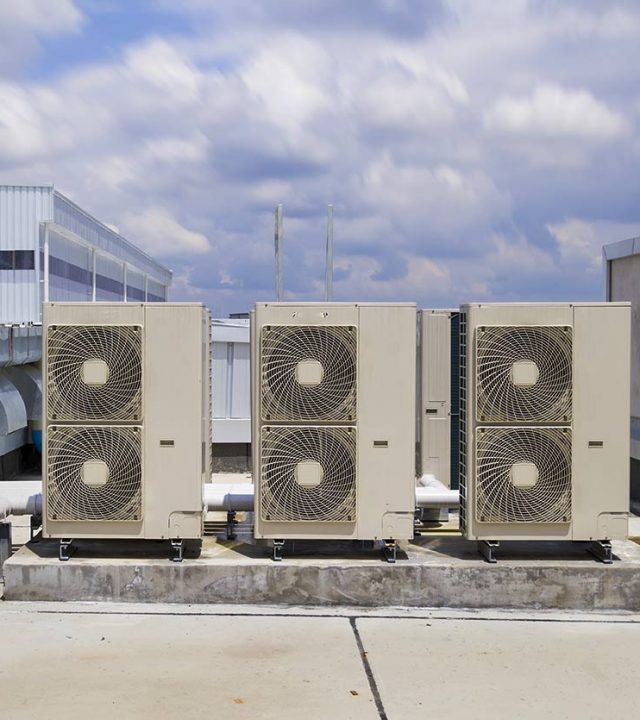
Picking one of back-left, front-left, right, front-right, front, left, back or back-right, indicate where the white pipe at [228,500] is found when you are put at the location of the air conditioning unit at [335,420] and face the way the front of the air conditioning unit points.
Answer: back-right

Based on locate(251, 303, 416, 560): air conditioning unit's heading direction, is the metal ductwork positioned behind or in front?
behind

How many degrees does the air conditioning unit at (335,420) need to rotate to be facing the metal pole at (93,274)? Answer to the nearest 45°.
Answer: approximately 180°

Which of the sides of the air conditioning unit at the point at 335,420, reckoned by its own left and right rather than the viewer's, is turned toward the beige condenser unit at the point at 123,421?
right

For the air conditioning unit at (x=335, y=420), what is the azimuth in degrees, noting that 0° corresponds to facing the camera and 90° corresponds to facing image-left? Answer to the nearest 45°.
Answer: approximately 0°

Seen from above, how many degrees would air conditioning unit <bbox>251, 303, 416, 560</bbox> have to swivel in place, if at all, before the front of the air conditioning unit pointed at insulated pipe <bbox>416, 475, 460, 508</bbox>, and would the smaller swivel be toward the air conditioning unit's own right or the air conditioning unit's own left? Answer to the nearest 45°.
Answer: approximately 135° to the air conditioning unit's own left

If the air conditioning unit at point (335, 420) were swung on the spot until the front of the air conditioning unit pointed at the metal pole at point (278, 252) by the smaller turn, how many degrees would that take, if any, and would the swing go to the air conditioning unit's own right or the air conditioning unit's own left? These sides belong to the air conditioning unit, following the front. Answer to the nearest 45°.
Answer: approximately 180°

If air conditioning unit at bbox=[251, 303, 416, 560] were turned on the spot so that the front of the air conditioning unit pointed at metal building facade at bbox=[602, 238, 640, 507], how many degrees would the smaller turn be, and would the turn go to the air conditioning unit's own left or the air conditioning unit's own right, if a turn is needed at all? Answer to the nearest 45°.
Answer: approximately 135° to the air conditioning unit's own left

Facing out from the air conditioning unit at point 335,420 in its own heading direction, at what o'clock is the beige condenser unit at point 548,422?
The beige condenser unit is roughly at 9 o'clock from the air conditioning unit.
